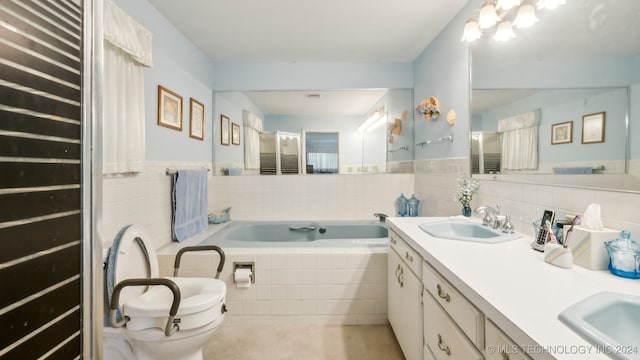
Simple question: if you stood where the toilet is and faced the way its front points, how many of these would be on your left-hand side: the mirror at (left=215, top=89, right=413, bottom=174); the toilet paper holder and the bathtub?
3

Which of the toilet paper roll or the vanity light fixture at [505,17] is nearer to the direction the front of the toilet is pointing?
the vanity light fixture

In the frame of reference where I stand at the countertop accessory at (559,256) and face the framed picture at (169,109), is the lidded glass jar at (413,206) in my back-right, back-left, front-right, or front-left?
front-right

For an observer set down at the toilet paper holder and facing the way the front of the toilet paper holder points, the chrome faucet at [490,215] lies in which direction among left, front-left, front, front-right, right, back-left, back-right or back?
front-left

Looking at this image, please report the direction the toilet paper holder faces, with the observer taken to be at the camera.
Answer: facing the viewer

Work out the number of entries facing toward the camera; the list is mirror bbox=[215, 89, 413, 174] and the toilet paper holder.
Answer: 2

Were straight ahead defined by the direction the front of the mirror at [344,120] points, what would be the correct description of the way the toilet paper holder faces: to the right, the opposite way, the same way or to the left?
the same way

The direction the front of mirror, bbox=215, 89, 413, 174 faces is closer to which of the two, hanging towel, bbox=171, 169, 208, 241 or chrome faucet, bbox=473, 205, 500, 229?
the chrome faucet

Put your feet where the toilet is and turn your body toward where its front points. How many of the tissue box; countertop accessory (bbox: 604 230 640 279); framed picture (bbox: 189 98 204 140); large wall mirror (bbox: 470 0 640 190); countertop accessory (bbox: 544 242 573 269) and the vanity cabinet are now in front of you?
5

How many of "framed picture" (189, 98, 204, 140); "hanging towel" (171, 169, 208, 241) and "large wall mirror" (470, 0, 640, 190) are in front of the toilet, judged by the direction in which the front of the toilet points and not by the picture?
1

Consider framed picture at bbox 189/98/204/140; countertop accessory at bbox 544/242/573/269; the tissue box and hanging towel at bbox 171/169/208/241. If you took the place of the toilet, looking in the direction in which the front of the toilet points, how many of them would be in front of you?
2

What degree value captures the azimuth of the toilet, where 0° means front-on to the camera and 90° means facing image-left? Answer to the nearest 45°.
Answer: approximately 315°

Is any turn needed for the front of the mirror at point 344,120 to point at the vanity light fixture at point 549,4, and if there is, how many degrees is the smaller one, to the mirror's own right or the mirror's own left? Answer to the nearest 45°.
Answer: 0° — it already faces it

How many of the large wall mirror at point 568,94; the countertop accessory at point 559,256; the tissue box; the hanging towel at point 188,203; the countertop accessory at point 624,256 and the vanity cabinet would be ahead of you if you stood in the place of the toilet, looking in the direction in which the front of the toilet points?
5

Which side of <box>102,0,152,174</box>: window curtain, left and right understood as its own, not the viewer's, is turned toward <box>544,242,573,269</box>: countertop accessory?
front

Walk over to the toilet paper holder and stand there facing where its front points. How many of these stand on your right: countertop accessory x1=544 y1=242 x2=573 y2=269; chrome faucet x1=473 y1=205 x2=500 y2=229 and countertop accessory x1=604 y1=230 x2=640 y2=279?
0

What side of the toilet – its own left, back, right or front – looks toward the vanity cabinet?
front

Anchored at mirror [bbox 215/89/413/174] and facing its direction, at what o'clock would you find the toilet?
The toilet is roughly at 1 o'clock from the mirror.

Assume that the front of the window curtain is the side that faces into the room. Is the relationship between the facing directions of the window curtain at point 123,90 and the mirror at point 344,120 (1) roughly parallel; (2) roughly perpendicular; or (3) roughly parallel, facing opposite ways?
roughly perpendicular

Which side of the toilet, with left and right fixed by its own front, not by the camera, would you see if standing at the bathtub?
left

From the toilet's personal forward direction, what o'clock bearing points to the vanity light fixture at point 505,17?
The vanity light fixture is roughly at 11 o'clock from the toilet.
